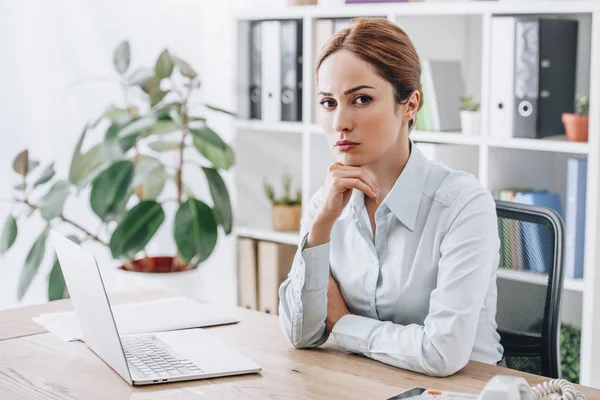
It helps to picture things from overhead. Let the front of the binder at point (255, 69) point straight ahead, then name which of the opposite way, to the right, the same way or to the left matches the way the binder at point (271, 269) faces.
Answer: the same way

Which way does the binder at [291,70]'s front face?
toward the camera

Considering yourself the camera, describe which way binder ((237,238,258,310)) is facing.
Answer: facing the viewer

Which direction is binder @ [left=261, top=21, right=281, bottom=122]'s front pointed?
toward the camera

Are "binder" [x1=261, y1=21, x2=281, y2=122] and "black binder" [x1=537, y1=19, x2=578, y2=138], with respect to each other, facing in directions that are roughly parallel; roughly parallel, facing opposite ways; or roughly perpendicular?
roughly parallel

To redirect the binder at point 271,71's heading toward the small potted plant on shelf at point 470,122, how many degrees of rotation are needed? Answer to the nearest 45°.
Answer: approximately 45° to its left

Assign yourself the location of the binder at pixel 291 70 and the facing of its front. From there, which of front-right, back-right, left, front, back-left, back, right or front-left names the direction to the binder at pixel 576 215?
front-left

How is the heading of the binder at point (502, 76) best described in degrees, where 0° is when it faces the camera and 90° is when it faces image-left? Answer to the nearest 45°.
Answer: approximately 0°

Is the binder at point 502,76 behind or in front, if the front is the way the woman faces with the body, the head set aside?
behind

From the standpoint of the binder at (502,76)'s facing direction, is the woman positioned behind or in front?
in front

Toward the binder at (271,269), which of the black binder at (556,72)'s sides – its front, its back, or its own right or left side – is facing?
right

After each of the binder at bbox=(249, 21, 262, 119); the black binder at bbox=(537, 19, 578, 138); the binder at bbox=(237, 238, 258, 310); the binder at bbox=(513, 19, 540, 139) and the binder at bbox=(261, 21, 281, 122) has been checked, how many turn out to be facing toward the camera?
5

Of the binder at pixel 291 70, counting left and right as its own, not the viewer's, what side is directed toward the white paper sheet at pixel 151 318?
front

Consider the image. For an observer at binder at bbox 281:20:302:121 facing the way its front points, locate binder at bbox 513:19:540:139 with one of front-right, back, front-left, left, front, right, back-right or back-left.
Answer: front-left

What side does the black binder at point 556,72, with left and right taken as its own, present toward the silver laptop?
front

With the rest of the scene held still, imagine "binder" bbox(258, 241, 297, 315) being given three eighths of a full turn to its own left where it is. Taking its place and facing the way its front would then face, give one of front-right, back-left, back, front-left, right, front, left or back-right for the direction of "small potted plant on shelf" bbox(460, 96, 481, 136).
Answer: right

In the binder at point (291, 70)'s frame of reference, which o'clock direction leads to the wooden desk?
The wooden desk is roughly at 12 o'clock from the binder.
